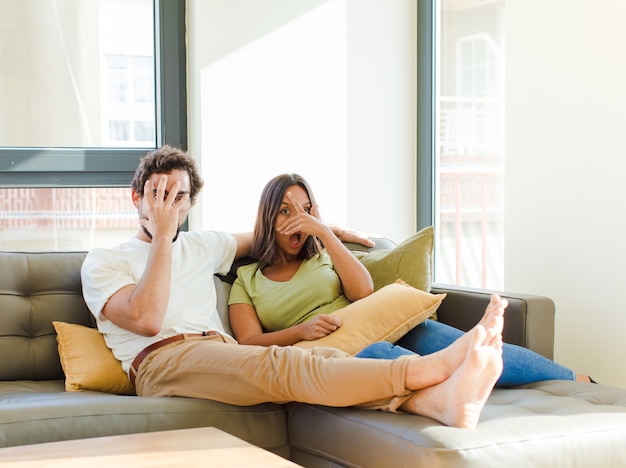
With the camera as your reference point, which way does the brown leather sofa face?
facing the viewer

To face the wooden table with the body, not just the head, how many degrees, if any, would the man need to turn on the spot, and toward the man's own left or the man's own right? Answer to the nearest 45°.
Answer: approximately 45° to the man's own right

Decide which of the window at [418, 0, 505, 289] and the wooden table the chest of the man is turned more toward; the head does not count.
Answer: the wooden table

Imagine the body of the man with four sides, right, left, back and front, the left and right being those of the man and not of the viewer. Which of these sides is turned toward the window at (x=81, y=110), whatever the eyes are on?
back

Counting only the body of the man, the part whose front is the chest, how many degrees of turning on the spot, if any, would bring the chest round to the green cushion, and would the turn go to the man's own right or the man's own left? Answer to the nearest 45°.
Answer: approximately 90° to the man's own left

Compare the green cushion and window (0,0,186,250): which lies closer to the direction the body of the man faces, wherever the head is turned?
the green cushion

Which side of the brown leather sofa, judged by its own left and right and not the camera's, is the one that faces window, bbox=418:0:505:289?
back

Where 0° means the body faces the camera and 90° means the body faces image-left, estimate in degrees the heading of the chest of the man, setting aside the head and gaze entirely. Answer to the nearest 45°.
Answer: approximately 315°

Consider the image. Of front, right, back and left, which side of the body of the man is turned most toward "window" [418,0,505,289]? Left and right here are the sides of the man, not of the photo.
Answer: left
